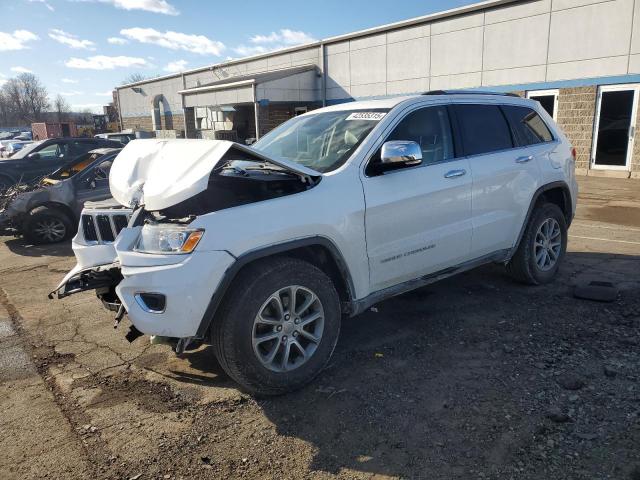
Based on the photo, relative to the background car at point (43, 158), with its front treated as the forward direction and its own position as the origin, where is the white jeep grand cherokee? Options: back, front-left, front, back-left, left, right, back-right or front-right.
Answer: left

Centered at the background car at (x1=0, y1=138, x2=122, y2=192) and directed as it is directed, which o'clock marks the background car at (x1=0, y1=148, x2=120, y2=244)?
the background car at (x1=0, y1=148, x2=120, y2=244) is roughly at 9 o'clock from the background car at (x1=0, y1=138, x2=122, y2=192).

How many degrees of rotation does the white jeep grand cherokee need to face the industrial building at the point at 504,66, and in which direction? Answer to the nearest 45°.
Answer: approximately 180°

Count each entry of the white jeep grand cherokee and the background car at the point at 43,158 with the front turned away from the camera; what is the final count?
0

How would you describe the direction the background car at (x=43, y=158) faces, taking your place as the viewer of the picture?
facing to the left of the viewer

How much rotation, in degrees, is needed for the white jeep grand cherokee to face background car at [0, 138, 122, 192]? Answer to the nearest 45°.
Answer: approximately 90° to its right

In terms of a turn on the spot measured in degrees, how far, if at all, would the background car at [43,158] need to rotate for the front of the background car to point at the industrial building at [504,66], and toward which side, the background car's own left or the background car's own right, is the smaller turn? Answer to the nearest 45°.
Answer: approximately 180°

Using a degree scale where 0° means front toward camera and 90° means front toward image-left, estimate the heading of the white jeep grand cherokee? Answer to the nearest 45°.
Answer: approximately 45°

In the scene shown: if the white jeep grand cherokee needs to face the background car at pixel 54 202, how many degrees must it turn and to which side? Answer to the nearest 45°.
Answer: approximately 90° to its right
